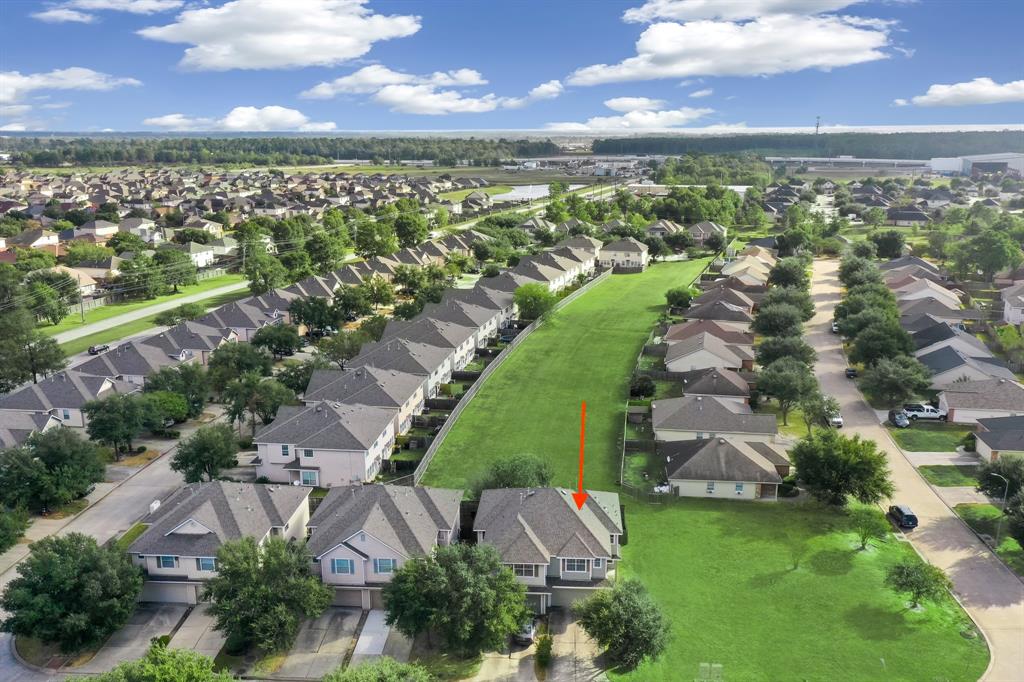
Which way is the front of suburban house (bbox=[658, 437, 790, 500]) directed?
to the viewer's right

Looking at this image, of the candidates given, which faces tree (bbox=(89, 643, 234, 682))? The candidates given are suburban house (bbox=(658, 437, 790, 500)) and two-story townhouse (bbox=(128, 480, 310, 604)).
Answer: the two-story townhouse

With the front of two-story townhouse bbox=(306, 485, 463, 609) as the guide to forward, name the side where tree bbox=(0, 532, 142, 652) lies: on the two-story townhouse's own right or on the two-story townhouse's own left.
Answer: on the two-story townhouse's own right

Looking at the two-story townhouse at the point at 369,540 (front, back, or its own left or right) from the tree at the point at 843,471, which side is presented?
left

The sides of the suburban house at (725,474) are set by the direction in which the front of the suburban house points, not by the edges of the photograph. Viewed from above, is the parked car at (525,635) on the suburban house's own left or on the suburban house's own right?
on the suburban house's own right

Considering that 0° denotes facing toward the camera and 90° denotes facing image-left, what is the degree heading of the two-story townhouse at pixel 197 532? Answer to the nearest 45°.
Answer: approximately 0°

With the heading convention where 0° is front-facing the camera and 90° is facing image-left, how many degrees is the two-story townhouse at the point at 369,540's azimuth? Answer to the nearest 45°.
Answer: approximately 0°

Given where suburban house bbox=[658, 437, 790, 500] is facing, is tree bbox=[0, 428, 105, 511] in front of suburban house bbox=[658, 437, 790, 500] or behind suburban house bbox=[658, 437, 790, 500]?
behind
